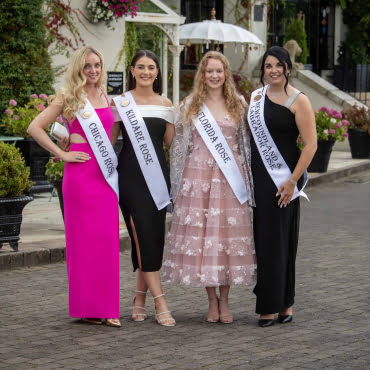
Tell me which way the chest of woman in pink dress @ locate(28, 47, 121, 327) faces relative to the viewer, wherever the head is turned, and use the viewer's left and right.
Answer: facing the viewer and to the right of the viewer

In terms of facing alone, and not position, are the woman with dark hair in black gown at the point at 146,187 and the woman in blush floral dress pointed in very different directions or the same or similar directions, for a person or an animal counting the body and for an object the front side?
same or similar directions

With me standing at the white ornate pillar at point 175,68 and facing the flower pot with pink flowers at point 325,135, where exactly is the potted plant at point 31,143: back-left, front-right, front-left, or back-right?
front-right

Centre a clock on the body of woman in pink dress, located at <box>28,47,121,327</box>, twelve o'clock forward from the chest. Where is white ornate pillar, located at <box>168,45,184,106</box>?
The white ornate pillar is roughly at 8 o'clock from the woman in pink dress.

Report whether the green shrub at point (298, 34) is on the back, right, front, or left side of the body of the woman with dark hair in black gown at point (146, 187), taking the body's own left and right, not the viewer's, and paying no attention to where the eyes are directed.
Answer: back

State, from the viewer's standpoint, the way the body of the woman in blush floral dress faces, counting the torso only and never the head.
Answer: toward the camera

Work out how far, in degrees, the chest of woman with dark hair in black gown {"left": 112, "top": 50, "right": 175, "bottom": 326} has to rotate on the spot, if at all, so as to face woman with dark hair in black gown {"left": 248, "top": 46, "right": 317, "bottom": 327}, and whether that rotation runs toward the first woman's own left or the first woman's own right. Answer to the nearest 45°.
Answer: approximately 90° to the first woman's own left

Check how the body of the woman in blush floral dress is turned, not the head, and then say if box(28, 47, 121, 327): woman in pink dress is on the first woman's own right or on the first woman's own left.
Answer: on the first woman's own right

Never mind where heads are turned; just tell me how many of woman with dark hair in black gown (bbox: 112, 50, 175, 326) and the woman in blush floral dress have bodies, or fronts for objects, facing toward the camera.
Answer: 2

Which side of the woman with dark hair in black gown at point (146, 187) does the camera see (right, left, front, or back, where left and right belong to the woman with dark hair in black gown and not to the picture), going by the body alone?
front

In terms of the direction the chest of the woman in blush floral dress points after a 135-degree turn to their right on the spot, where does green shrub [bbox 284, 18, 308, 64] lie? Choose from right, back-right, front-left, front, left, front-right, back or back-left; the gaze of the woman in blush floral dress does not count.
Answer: front-right

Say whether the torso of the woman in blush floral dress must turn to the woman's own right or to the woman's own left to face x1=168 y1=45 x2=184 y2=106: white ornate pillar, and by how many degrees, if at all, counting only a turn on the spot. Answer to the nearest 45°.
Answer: approximately 180°

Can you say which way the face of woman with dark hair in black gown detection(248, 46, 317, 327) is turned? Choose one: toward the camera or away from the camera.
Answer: toward the camera

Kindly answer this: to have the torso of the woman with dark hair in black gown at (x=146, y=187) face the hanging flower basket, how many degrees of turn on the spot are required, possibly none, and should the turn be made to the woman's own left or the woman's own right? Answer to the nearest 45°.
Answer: approximately 180°
